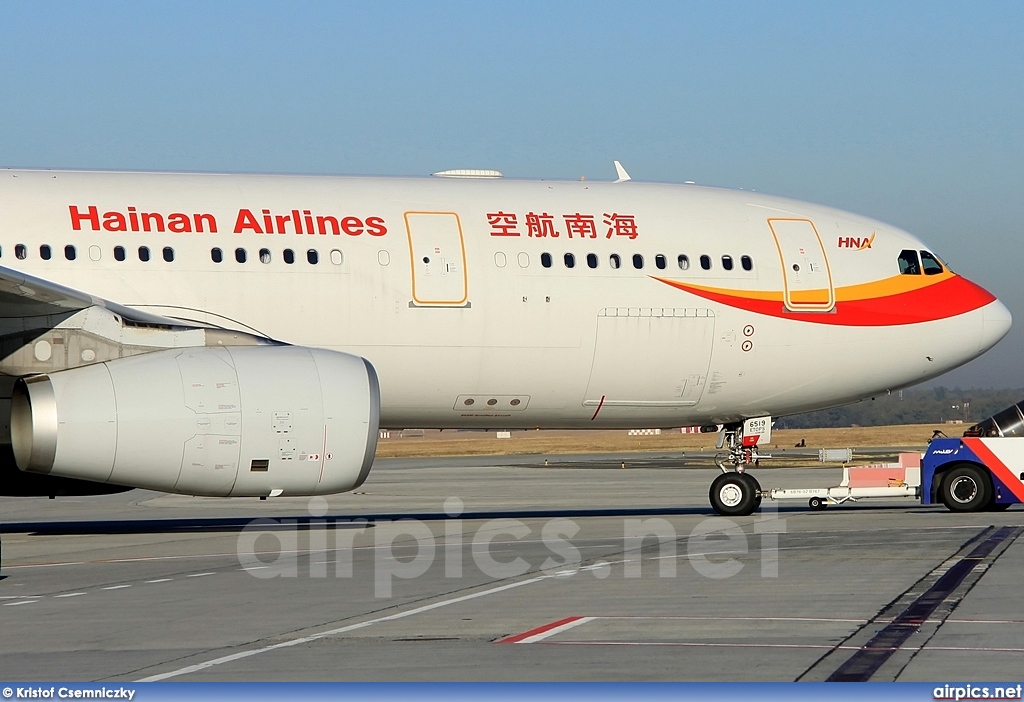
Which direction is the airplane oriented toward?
to the viewer's right
